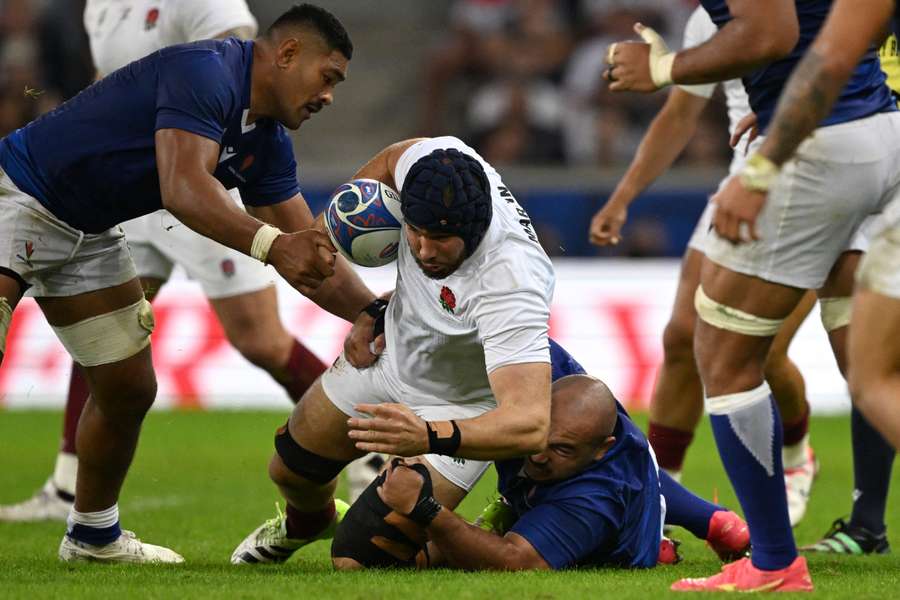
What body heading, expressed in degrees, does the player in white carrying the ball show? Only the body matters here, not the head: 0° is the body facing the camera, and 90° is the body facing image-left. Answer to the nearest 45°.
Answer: approximately 45°

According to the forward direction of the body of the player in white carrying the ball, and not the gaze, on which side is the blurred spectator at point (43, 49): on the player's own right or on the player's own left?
on the player's own right
